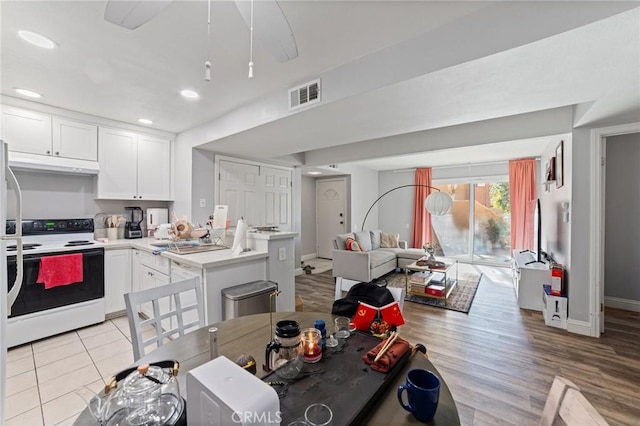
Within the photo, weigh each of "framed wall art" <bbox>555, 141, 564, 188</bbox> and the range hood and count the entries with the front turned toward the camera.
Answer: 1

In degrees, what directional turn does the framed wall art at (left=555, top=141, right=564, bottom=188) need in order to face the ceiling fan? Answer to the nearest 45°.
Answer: approximately 90° to its left

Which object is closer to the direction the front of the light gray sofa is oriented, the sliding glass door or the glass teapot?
the glass teapot

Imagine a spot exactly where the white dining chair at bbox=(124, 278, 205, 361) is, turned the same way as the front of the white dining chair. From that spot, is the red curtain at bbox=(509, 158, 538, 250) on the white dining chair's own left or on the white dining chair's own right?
on the white dining chair's own left

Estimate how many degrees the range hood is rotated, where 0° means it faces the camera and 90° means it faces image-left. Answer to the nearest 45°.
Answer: approximately 0°

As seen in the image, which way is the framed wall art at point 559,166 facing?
to the viewer's left

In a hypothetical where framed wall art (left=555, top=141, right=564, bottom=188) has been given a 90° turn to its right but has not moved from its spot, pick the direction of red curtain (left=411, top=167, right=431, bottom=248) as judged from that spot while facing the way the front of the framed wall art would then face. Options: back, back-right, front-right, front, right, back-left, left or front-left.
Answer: front-left

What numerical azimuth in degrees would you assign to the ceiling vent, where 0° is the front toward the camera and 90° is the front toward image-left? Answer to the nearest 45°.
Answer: approximately 45°

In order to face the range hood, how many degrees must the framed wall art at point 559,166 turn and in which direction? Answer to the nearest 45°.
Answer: approximately 45° to its left

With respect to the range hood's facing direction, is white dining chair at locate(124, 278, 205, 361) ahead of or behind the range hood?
ahead

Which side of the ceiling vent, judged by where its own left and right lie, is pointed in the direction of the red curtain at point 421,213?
back
